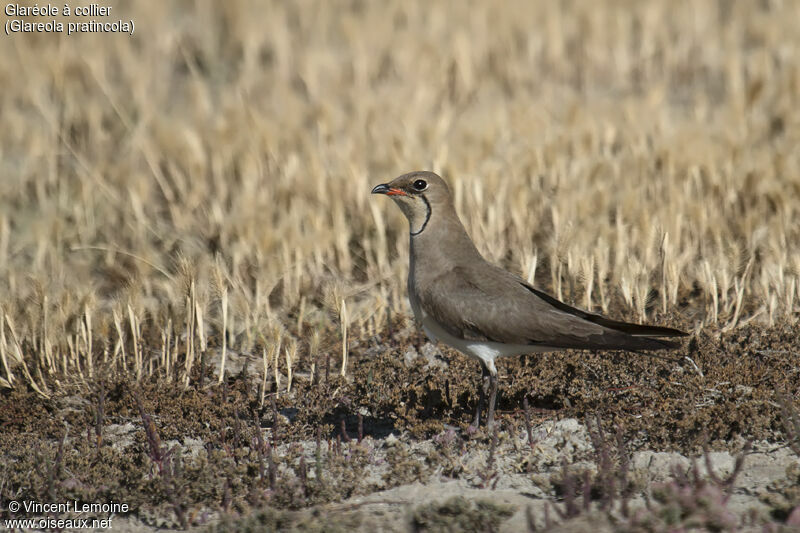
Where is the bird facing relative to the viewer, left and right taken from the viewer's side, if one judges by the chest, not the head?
facing to the left of the viewer
